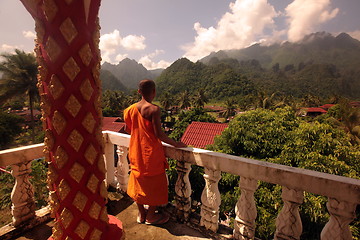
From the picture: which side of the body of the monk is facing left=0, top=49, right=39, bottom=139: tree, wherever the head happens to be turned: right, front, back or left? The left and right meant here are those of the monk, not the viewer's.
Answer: left

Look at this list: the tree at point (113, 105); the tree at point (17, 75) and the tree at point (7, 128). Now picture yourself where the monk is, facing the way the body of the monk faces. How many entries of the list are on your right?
0

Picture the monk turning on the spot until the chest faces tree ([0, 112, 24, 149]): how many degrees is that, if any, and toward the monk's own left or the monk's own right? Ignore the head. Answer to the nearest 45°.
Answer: approximately 90° to the monk's own left

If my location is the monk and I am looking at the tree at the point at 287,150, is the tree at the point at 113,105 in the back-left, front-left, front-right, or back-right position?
front-left

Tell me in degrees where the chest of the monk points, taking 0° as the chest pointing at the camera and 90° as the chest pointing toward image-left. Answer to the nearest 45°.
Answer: approximately 225°

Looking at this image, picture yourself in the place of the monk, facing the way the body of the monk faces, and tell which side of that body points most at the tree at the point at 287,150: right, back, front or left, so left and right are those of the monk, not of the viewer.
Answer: front

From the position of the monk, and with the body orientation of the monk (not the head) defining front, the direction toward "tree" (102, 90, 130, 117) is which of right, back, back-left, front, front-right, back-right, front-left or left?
front-left

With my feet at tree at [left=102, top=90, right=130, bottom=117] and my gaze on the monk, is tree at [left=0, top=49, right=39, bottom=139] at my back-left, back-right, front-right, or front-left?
front-right
